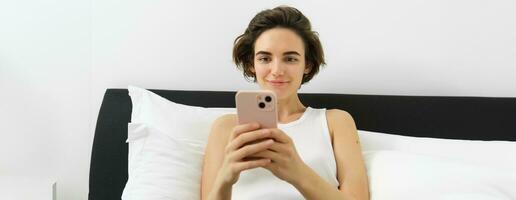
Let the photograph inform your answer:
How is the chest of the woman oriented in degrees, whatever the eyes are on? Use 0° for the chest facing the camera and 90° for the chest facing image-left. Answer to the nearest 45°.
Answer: approximately 0°

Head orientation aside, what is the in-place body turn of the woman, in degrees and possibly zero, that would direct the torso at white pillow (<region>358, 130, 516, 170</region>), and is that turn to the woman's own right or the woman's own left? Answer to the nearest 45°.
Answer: approximately 90° to the woman's own left

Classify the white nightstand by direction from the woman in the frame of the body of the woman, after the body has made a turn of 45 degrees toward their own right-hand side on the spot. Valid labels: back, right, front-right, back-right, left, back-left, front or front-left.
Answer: front-right
